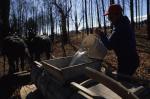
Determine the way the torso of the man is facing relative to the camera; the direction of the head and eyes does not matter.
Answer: to the viewer's left

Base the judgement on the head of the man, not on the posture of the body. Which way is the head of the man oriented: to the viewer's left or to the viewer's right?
to the viewer's left
